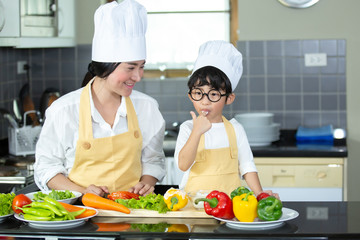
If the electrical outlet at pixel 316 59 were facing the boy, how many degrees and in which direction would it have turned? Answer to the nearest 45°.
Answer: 0° — it already faces them

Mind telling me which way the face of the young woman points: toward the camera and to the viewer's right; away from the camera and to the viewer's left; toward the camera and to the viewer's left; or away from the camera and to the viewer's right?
toward the camera and to the viewer's right

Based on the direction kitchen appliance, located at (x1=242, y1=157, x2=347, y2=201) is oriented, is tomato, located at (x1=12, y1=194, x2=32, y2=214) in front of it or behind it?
in front

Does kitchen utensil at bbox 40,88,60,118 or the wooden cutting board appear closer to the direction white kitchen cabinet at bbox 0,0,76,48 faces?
the wooden cutting board

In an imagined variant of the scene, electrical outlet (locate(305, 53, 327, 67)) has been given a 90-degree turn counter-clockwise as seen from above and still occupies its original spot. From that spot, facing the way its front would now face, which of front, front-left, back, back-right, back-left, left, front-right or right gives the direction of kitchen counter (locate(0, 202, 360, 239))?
right

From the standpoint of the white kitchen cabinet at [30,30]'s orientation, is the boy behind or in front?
in front

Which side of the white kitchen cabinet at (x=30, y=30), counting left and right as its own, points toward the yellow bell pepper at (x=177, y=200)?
front

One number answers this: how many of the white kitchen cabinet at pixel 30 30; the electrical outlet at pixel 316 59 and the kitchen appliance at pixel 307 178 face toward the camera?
3

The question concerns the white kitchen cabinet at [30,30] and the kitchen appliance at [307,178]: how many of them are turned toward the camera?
2

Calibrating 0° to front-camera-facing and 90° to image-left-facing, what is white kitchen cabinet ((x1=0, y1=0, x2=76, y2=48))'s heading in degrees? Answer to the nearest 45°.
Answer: approximately 0°

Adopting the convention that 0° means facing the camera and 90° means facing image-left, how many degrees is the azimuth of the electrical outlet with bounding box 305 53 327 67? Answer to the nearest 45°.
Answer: approximately 0°

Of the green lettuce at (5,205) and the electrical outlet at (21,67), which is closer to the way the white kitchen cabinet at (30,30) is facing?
the green lettuce

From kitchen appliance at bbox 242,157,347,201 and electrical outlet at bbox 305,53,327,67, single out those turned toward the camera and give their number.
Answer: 2
